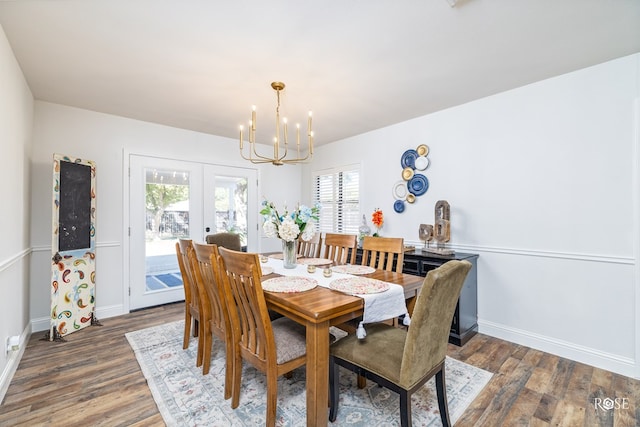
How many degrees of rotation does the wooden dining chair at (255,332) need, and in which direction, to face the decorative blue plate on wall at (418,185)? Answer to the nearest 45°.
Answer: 0° — it already faces it

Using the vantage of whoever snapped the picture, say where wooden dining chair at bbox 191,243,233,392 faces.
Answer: facing away from the viewer and to the right of the viewer

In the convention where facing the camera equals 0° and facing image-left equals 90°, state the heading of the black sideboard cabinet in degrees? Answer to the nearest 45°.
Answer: approximately 45°

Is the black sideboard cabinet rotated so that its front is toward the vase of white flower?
yes

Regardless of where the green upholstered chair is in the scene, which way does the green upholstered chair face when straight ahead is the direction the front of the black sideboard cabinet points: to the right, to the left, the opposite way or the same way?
to the right

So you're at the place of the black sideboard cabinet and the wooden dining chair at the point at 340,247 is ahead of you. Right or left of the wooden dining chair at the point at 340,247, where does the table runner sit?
left

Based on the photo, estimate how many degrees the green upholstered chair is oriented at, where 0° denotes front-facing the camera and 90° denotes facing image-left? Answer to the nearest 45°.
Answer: approximately 135°

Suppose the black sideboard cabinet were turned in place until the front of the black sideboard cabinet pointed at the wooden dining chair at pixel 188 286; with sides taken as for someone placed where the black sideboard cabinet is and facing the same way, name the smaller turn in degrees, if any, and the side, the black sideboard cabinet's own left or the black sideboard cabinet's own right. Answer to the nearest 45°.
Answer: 0° — it already faces it

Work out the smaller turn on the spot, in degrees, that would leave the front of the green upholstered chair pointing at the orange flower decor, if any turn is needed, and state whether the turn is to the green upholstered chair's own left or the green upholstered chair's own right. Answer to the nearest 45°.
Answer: approximately 45° to the green upholstered chair's own right
